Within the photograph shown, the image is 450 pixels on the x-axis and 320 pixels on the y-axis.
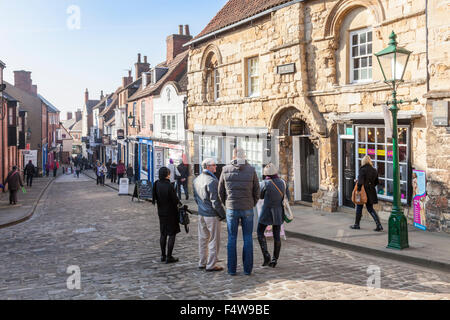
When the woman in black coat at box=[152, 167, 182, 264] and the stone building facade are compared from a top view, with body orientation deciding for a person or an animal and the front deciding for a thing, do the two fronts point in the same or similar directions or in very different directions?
very different directions

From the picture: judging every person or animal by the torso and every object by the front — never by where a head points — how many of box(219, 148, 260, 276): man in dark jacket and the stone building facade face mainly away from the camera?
1

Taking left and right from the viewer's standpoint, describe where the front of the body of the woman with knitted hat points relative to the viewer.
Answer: facing away from the viewer

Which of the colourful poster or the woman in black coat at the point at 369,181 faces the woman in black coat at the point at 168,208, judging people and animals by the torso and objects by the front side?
the colourful poster

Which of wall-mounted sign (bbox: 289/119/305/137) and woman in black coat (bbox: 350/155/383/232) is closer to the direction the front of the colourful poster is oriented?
the woman in black coat

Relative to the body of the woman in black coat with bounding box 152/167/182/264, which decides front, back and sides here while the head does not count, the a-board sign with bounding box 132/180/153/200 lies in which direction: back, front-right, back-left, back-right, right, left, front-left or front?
front-left

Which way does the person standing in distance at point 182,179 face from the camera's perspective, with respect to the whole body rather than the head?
away from the camera

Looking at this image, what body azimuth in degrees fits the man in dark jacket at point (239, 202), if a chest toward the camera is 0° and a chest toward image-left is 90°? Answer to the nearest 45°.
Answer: approximately 180°
